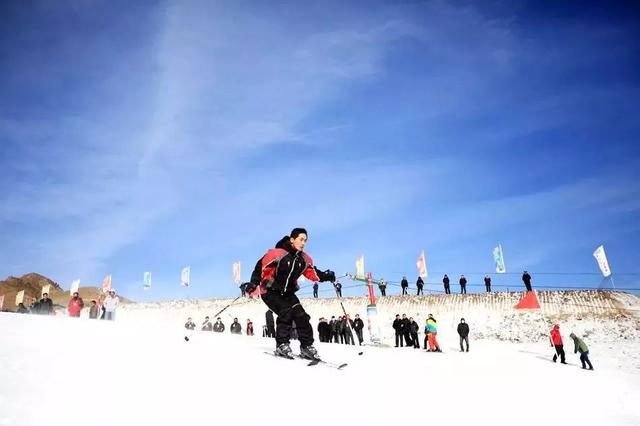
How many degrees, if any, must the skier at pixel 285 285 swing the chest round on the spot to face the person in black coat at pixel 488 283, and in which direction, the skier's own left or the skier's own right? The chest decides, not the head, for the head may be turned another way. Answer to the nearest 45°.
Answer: approximately 90° to the skier's own left

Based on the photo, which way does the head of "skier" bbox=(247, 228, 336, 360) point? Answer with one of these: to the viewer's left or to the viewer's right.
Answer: to the viewer's right

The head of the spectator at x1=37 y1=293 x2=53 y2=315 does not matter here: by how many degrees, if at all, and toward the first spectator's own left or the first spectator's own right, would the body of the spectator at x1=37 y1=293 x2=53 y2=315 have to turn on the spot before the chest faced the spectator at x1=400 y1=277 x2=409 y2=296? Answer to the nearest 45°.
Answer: approximately 90° to the first spectator's own left

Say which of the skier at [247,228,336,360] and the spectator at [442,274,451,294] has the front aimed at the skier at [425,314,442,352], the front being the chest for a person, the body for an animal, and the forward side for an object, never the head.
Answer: the spectator

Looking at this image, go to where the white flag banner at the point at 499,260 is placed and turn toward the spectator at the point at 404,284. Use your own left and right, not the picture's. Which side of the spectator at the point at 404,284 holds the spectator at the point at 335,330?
left

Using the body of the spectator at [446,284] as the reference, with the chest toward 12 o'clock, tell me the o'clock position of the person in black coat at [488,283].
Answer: The person in black coat is roughly at 8 o'clock from the spectator.

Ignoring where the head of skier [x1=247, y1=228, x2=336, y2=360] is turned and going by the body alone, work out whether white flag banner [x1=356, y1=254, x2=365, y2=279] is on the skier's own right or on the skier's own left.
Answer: on the skier's own left

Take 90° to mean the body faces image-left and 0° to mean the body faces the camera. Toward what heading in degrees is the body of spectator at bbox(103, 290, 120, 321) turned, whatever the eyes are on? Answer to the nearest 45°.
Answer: approximately 0°

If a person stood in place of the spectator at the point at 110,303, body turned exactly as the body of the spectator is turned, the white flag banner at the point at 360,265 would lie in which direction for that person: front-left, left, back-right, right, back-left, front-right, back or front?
back-left

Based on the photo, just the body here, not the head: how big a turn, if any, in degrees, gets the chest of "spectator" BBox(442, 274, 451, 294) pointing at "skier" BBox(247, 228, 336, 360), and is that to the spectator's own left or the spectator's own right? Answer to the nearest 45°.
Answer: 0° — they already face them

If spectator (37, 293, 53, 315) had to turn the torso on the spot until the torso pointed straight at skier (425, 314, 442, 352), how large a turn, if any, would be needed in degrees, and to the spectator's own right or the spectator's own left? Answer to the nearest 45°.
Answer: approximately 45° to the spectator's own left

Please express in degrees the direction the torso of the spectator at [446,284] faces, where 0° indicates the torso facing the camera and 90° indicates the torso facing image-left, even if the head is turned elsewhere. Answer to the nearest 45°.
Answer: approximately 0°

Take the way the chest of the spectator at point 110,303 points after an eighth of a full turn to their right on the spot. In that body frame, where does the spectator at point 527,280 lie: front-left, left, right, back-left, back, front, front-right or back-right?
back-left

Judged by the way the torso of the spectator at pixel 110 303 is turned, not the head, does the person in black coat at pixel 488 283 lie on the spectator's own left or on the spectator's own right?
on the spectator's own left
